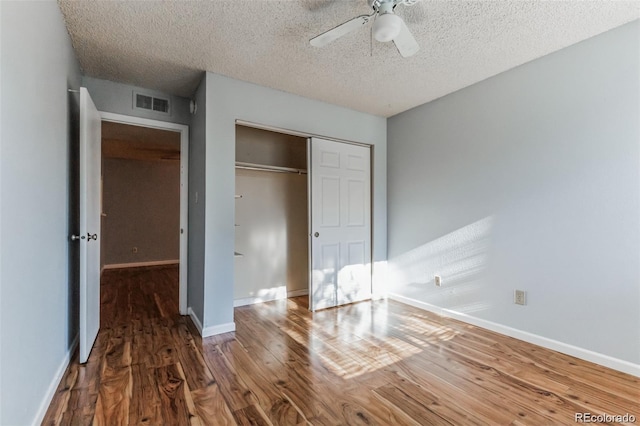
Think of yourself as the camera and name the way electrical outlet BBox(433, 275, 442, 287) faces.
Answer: facing the viewer and to the left of the viewer

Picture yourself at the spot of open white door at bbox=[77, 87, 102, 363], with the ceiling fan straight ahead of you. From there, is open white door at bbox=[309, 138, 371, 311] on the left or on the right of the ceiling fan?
left

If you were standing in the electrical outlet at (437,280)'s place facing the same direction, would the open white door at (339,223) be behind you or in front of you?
in front

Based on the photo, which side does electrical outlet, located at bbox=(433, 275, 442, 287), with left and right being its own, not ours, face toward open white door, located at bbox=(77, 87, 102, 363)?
front

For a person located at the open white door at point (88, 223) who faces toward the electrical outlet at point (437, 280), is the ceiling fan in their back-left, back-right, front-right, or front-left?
front-right

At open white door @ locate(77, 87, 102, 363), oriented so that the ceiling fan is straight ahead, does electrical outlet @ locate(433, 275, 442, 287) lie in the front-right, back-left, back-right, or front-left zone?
front-left

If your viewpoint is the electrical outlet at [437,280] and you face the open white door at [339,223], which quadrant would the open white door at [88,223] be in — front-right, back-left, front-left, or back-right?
front-left
